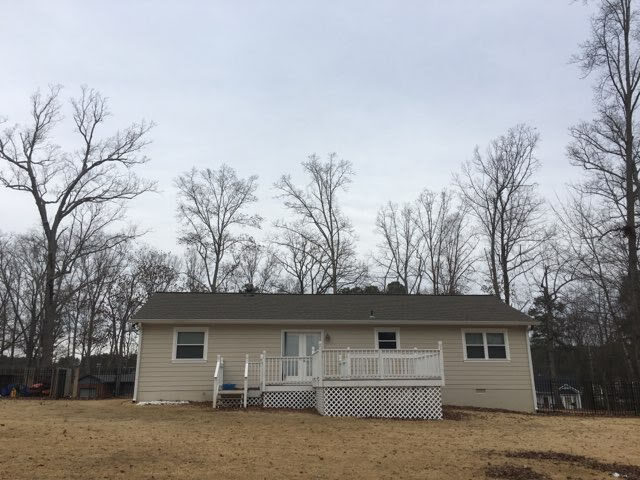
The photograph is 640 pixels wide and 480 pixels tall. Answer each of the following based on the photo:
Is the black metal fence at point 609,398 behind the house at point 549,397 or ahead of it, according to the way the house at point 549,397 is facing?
ahead

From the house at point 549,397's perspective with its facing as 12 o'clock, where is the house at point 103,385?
the house at point 103,385 is roughly at 2 o'clock from the house at point 549,397.

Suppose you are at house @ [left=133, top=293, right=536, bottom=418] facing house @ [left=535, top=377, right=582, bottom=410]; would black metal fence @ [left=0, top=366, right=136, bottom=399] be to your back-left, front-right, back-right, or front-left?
back-left

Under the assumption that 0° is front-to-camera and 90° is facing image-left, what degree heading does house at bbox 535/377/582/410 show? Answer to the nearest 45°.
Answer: approximately 0°
